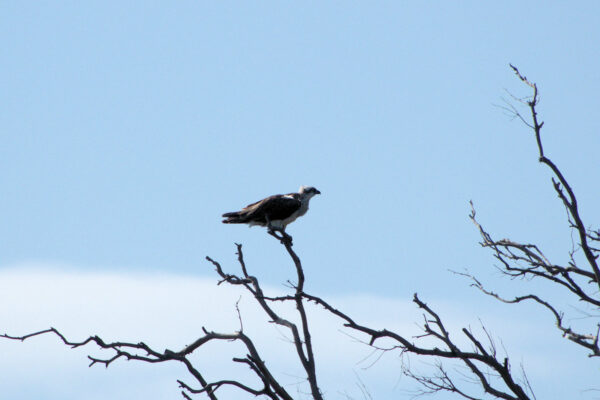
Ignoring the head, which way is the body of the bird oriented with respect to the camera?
to the viewer's right
